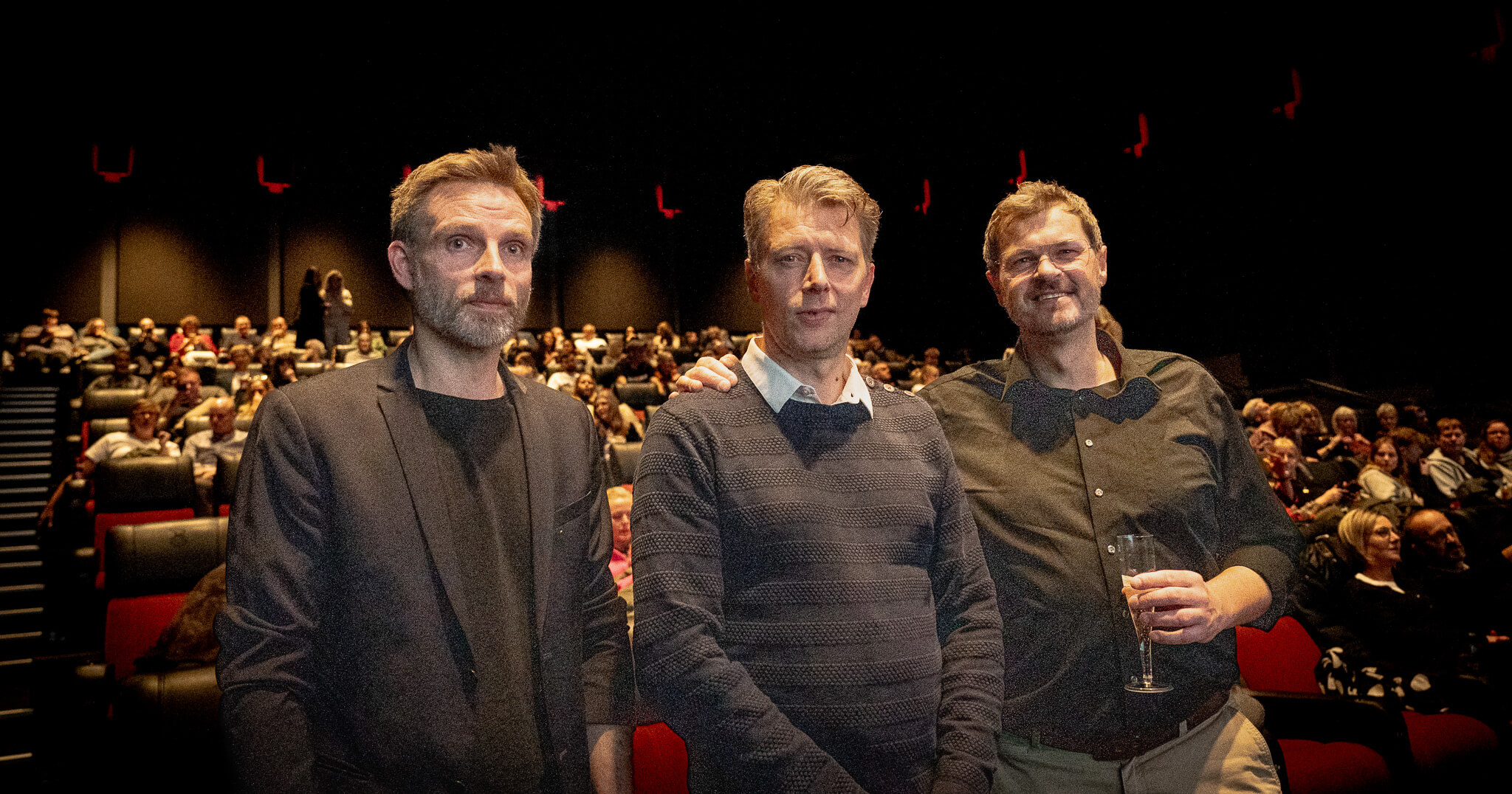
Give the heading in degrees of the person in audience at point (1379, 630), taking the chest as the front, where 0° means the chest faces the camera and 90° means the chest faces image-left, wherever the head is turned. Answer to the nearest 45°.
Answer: approximately 315°

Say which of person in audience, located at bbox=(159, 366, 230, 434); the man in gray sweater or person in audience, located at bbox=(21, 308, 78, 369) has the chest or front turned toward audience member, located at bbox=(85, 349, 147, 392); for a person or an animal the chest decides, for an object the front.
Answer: person in audience, located at bbox=(21, 308, 78, 369)

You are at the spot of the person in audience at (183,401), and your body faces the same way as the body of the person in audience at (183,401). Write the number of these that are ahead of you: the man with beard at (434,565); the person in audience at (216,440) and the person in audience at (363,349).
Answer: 2

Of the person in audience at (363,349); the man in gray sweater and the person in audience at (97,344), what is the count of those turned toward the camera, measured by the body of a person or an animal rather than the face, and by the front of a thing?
3

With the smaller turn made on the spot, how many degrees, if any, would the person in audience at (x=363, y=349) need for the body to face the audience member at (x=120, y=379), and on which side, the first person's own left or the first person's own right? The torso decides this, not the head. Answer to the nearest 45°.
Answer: approximately 45° to the first person's own right

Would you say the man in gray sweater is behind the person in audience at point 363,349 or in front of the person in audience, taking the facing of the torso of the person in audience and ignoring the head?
in front

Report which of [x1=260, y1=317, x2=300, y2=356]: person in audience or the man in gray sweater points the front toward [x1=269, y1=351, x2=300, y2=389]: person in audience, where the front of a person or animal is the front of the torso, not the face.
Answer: [x1=260, y1=317, x2=300, y2=356]: person in audience

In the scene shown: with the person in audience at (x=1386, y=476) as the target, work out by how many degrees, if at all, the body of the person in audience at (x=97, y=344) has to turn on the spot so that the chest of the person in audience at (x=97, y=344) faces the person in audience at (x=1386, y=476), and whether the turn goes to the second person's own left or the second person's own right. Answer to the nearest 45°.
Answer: approximately 45° to the second person's own left

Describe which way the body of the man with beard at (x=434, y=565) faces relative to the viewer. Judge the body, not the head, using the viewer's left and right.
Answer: facing the viewer and to the right of the viewer

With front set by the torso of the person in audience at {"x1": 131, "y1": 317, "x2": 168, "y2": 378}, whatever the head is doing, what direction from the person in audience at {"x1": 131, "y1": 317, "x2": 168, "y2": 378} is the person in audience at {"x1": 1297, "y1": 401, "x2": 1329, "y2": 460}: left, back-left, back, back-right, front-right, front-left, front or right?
front-left
